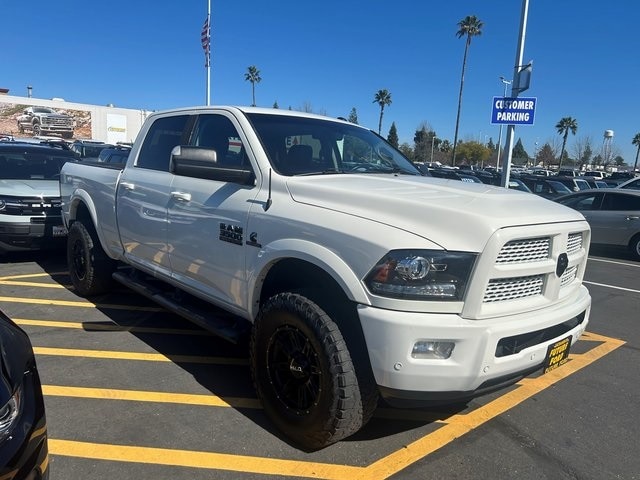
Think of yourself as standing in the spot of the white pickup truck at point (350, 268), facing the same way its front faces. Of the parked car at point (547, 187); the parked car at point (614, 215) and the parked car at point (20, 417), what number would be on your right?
1

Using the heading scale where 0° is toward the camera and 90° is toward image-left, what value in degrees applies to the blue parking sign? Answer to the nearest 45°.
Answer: approximately 0°

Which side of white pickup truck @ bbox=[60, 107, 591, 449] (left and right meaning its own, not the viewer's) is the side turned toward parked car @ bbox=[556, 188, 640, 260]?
left

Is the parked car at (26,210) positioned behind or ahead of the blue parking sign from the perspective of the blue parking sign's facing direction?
ahead

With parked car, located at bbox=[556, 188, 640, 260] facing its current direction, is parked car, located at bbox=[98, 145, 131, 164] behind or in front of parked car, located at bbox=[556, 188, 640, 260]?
in front

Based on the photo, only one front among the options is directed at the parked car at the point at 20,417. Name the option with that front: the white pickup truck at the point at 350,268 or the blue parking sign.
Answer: the blue parking sign

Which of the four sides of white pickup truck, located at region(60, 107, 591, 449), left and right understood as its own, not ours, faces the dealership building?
back

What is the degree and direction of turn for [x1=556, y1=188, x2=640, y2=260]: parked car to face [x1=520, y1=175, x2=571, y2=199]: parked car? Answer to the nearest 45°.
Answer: approximately 90° to its right

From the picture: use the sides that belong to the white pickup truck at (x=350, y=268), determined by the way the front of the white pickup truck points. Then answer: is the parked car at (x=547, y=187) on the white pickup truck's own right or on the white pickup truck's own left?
on the white pickup truck's own left

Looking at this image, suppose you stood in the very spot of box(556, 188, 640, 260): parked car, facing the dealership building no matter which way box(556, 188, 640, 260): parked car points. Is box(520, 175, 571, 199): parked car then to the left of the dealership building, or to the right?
right

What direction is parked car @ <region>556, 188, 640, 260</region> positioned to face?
to the viewer's left

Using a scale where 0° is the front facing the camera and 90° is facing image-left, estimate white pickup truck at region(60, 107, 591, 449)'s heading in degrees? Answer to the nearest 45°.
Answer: approximately 315°

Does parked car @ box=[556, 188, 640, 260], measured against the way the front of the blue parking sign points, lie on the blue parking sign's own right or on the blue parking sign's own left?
on the blue parking sign's own left

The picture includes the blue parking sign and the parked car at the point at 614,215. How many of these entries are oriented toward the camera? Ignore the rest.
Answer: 1
